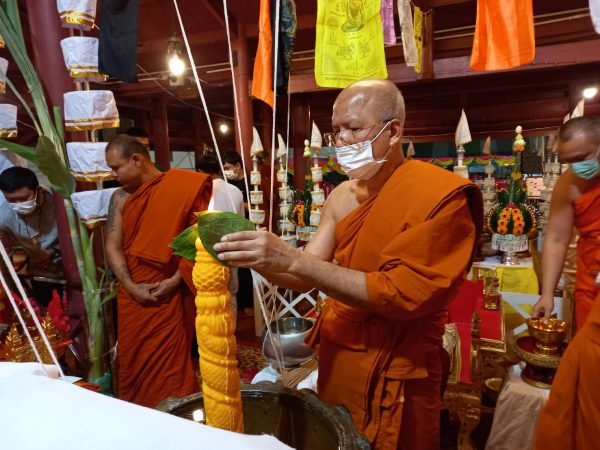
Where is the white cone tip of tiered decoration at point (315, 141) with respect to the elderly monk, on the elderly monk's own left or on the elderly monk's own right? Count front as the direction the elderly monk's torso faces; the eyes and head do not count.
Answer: on the elderly monk's own right

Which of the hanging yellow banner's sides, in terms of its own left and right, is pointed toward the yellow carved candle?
front

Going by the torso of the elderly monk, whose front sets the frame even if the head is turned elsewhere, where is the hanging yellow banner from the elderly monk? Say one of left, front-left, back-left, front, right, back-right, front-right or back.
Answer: back-right

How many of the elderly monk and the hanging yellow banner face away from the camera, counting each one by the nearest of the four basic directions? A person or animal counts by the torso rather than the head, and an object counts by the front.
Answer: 0

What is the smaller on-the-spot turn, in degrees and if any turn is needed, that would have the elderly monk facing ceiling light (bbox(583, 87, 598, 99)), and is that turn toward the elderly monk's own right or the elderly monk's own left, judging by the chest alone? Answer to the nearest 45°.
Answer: approximately 180°

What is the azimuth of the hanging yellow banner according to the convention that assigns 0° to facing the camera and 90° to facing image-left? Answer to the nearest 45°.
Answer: approximately 0°

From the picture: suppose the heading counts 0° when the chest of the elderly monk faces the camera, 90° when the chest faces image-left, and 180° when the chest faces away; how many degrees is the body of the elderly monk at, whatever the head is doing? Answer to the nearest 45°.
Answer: approximately 45°

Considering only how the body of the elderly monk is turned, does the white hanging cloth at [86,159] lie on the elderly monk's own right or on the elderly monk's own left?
on the elderly monk's own right

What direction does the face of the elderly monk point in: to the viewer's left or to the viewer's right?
to the viewer's left

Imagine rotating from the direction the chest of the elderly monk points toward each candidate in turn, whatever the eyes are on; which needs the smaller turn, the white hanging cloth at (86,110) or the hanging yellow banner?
the white hanging cloth

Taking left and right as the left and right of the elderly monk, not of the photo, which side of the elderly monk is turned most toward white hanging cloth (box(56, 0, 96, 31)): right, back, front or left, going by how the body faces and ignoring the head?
right
